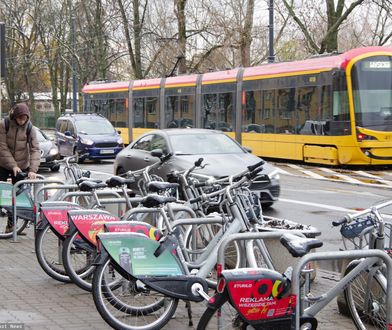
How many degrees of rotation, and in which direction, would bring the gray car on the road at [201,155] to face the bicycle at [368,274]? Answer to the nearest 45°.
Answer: approximately 45° to its right

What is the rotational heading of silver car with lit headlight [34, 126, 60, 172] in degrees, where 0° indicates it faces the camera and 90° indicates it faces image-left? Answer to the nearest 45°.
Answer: approximately 315°

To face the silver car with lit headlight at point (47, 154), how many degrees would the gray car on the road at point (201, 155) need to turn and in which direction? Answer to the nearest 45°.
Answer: approximately 180°

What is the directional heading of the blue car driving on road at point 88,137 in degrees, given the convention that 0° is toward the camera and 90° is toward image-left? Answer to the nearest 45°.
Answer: approximately 315°

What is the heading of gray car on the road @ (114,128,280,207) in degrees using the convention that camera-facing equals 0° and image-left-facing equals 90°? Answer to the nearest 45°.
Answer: approximately 315°

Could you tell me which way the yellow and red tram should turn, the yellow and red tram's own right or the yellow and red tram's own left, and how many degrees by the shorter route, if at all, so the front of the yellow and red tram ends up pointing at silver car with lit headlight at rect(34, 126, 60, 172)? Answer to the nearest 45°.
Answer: approximately 135° to the yellow and red tram's own right
